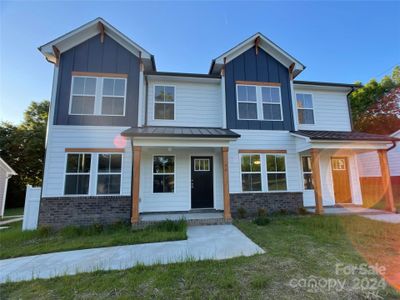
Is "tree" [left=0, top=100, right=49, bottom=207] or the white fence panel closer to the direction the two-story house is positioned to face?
the white fence panel

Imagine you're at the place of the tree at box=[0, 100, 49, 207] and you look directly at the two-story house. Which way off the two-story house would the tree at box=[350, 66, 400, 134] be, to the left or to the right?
left

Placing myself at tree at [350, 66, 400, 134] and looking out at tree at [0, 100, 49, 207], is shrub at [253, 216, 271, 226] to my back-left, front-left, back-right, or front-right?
front-left

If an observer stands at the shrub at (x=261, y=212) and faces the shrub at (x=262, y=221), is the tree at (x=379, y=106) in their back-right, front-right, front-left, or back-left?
back-left

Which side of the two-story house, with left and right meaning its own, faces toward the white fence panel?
right

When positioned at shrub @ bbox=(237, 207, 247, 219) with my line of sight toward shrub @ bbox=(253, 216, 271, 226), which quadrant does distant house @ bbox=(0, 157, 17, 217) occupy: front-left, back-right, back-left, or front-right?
back-right

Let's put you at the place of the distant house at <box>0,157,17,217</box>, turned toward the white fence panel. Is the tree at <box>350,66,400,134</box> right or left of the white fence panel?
left

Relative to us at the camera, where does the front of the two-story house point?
facing the viewer
